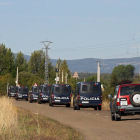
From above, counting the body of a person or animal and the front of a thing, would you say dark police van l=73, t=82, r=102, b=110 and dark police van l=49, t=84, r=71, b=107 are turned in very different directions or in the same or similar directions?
same or similar directions

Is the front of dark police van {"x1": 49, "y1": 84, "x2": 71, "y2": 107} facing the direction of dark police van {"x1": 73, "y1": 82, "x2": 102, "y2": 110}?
no
